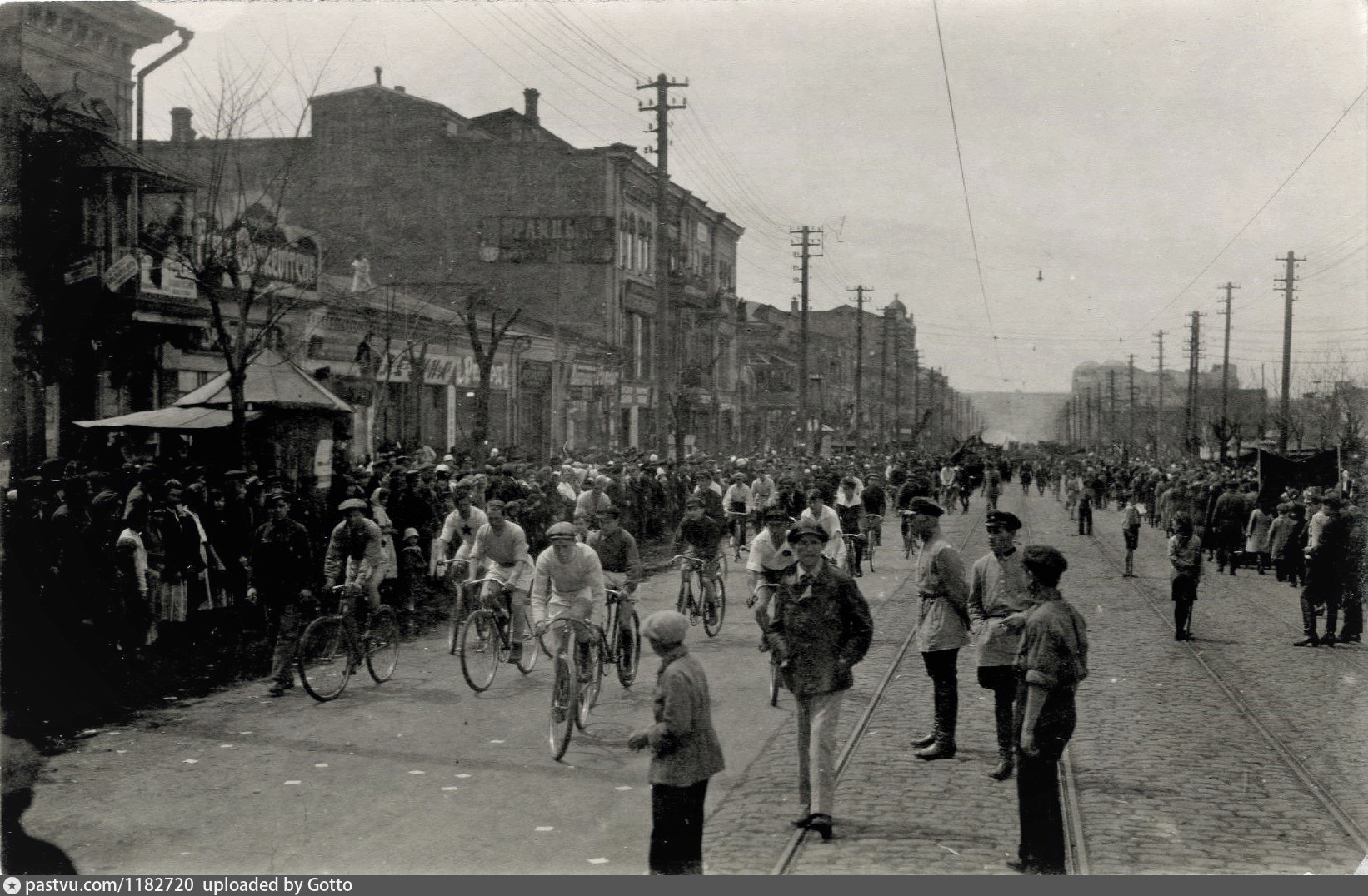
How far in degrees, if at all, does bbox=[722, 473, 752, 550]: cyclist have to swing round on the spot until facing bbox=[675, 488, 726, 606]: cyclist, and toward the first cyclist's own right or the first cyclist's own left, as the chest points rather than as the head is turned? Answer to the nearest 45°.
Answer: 0° — they already face them

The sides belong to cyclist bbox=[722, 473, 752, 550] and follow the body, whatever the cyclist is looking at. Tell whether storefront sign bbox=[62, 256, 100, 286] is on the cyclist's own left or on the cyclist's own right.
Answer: on the cyclist's own right

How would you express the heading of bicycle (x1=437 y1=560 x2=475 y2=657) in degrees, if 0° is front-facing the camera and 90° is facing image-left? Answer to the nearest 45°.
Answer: approximately 0°

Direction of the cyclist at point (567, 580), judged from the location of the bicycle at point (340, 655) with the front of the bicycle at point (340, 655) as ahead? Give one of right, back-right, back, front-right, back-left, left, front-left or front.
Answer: left

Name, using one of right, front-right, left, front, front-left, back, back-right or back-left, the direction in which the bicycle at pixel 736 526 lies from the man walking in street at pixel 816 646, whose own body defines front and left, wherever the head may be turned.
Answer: back

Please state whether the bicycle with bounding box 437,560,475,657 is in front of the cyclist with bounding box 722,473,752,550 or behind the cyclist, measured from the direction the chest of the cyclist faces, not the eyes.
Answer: in front
